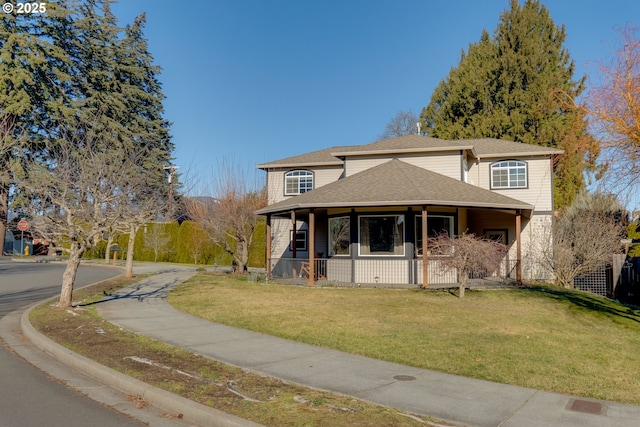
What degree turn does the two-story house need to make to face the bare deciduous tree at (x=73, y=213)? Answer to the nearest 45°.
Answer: approximately 45° to its right

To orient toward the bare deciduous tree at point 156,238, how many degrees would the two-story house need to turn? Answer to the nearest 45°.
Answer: approximately 135° to its right

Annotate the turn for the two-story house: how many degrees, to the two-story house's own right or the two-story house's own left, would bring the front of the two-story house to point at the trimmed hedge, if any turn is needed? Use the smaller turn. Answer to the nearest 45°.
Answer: approximately 135° to the two-story house's own right

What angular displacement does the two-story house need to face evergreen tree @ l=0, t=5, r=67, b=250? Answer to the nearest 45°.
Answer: approximately 90° to its right

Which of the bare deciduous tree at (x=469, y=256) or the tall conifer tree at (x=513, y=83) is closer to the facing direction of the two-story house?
the bare deciduous tree

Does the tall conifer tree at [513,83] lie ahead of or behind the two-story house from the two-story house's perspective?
behind

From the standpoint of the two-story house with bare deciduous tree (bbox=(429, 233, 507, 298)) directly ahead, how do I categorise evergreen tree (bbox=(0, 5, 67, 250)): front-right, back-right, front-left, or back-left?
back-right

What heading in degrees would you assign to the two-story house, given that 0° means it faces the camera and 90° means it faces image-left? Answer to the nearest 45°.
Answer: approximately 0°
